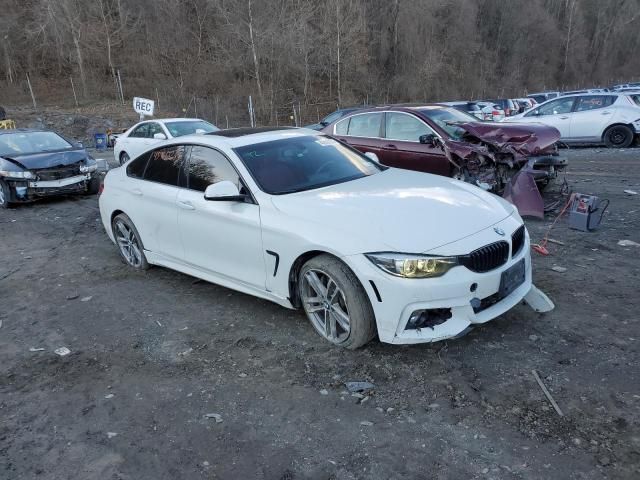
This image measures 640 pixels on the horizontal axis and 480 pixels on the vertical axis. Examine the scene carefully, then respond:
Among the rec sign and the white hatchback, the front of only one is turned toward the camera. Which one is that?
the rec sign

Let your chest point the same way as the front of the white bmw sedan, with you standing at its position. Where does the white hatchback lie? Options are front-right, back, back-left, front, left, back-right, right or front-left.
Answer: left

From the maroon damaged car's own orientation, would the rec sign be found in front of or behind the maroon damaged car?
behind

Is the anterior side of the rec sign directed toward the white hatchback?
no

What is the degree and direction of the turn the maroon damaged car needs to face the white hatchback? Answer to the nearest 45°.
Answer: approximately 90° to its left

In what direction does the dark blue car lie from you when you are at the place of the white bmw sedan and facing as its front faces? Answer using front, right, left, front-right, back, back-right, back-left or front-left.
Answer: back

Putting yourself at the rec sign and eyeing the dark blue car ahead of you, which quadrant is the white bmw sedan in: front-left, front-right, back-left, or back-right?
front-left

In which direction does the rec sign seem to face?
toward the camera

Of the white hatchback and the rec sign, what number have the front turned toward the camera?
1

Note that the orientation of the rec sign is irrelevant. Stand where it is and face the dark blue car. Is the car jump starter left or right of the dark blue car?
left

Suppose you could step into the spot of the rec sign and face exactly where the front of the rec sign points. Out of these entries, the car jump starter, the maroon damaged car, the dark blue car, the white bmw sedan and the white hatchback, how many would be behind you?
0

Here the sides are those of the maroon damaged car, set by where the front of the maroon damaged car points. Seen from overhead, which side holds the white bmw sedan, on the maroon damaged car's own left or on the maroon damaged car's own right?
on the maroon damaged car's own right

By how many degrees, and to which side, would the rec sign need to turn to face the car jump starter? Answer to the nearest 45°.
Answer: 0° — it already faces it

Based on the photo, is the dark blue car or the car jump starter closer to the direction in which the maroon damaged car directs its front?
the car jump starter
